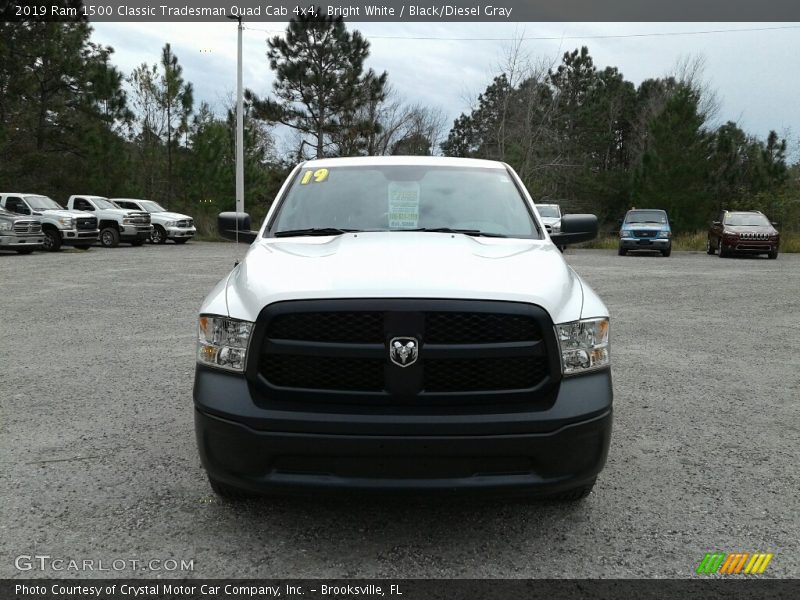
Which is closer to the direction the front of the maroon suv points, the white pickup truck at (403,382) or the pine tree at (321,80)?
the white pickup truck

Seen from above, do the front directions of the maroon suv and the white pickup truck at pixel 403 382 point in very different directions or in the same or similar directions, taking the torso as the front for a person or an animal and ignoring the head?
same or similar directions

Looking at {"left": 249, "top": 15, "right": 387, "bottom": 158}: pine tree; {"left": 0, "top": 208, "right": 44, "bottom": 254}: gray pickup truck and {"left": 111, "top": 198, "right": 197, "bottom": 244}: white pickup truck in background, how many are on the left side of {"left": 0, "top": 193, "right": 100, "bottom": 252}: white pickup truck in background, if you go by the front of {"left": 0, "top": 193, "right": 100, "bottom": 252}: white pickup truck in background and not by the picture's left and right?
2

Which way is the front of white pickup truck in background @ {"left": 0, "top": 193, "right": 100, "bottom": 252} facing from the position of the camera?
facing the viewer and to the right of the viewer

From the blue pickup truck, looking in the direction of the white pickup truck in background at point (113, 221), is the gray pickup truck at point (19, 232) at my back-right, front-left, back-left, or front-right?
front-left

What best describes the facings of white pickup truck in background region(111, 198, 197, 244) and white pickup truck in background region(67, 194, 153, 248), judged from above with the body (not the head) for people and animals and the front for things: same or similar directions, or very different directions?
same or similar directions

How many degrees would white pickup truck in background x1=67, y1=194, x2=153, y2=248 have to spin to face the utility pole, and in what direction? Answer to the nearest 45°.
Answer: approximately 45° to its left

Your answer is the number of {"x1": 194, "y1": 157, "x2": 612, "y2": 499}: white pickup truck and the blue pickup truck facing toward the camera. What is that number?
2

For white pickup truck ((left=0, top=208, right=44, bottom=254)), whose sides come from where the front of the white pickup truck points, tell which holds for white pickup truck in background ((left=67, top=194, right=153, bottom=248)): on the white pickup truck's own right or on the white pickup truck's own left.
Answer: on the white pickup truck's own left

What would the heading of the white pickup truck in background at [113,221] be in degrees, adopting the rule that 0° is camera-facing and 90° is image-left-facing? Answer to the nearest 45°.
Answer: approximately 315°

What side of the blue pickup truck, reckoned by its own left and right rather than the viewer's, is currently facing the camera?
front

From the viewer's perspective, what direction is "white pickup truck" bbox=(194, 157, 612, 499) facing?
toward the camera

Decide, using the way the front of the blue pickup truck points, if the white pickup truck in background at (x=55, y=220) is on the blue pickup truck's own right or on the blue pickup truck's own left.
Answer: on the blue pickup truck's own right

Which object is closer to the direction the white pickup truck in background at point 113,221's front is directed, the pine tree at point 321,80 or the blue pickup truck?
the blue pickup truck

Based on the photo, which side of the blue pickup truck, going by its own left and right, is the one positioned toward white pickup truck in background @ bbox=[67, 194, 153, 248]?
right
